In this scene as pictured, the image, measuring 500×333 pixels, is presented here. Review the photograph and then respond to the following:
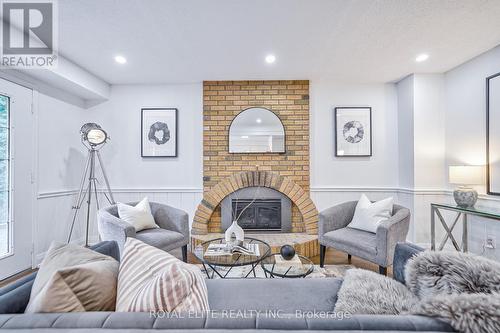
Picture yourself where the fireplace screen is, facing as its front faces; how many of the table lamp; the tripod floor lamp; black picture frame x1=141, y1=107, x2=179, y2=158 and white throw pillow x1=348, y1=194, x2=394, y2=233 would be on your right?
2

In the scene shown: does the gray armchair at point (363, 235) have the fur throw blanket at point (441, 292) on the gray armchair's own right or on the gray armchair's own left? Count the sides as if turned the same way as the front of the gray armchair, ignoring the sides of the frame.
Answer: on the gray armchair's own left

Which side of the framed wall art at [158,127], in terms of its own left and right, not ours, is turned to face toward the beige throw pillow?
front

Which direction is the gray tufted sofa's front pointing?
away from the camera

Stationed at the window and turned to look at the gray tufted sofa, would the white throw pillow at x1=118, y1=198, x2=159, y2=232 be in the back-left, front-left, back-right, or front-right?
front-left

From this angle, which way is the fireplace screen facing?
toward the camera

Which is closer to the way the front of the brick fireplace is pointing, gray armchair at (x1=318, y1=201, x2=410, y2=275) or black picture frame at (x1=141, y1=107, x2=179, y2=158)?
the gray armchair

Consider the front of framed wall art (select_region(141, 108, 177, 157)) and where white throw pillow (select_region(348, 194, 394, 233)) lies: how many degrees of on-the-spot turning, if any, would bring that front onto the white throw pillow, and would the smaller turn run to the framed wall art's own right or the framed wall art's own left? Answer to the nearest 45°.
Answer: approximately 45° to the framed wall art's own left

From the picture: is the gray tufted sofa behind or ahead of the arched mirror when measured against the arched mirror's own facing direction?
ahead

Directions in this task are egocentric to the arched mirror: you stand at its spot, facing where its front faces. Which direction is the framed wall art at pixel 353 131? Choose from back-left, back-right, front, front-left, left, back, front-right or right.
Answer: left

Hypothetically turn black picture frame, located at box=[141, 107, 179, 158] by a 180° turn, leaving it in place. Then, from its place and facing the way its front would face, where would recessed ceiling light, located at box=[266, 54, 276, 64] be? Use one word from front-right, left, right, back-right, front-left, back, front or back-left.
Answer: back-right

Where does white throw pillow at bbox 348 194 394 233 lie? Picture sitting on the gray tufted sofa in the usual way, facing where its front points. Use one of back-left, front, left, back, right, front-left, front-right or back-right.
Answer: front-right

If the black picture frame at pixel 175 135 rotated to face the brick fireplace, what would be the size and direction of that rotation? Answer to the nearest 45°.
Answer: approximately 45° to its left

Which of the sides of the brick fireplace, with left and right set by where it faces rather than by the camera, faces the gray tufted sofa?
front

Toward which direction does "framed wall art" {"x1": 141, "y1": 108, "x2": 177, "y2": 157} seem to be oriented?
toward the camera
